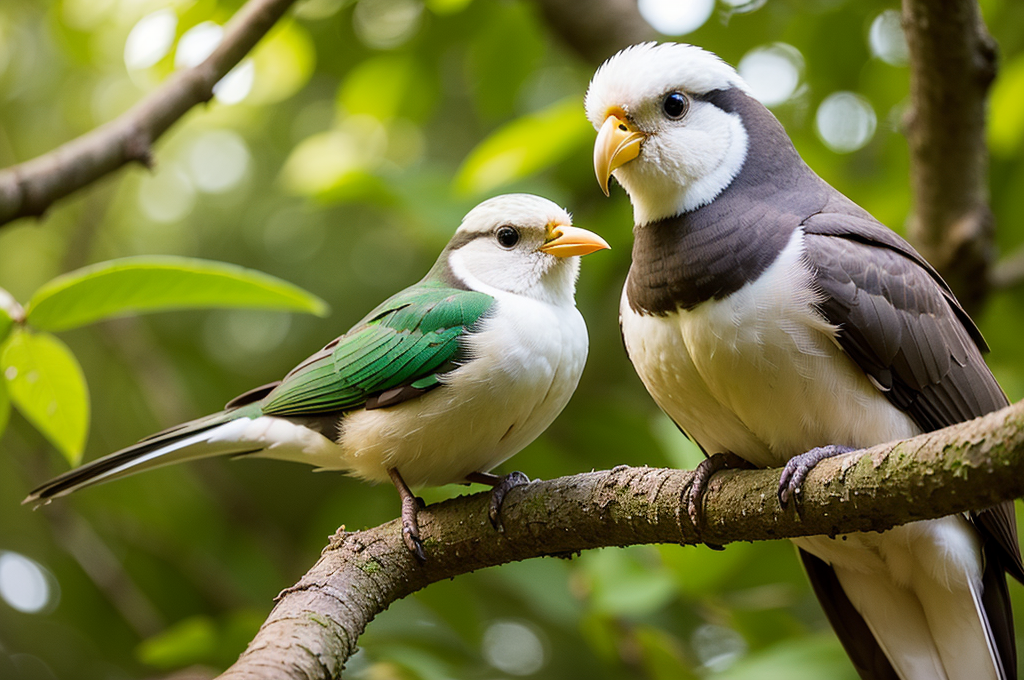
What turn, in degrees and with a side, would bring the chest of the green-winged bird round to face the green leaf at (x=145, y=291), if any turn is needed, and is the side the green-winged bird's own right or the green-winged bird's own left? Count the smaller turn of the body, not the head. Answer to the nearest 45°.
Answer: approximately 135° to the green-winged bird's own right

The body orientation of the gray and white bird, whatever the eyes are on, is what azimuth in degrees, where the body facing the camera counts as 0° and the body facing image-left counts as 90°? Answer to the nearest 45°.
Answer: approximately 45°

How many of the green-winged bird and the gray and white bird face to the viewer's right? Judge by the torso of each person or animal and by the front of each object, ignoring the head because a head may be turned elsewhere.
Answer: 1

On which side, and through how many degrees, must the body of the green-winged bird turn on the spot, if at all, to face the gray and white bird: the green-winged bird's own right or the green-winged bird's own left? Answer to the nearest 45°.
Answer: approximately 45° to the green-winged bird's own right

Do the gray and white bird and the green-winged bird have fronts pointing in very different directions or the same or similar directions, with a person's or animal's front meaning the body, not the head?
very different directions

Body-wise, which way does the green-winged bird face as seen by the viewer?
to the viewer's right
